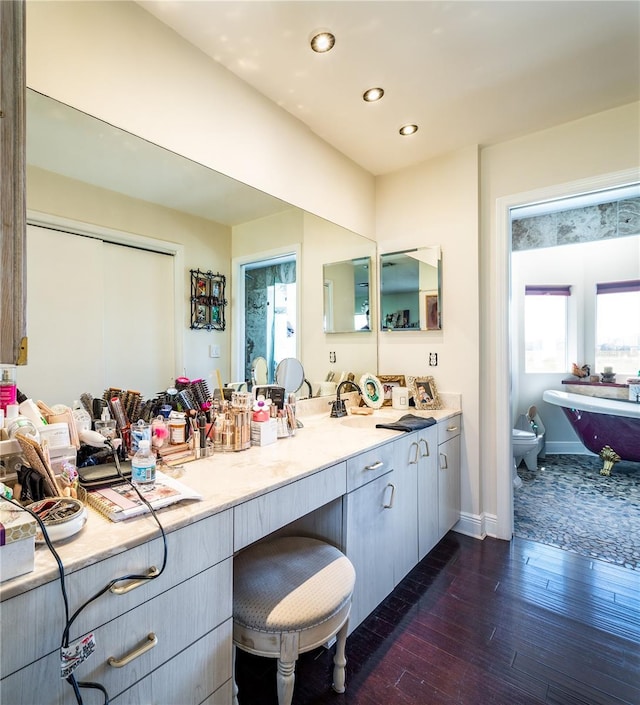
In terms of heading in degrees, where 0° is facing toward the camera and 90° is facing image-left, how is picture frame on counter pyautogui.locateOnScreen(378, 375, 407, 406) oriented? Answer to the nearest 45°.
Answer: approximately 0°

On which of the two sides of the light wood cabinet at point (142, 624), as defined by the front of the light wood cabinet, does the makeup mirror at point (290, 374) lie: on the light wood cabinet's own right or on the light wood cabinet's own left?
on the light wood cabinet's own left

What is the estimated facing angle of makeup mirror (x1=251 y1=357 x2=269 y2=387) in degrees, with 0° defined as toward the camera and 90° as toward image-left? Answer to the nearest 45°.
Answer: approximately 315°

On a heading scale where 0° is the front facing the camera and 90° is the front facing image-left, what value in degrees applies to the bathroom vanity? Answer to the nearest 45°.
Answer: approximately 315°

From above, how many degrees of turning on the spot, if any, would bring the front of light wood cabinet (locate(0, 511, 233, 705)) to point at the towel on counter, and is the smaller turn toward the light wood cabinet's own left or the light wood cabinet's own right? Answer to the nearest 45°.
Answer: approximately 90° to the light wood cabinet's own left
